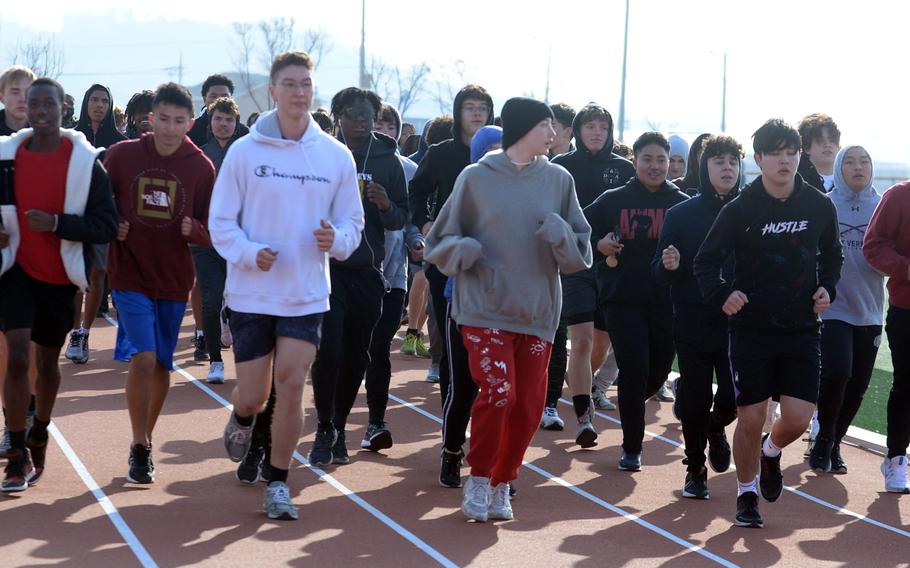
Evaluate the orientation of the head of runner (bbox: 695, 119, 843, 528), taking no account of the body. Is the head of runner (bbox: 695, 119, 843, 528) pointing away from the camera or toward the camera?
toward the camera

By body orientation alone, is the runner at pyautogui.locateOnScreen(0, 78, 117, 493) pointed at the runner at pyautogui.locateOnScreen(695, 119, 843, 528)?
no

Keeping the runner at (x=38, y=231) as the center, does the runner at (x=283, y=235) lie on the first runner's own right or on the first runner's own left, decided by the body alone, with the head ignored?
on the first runner's own left

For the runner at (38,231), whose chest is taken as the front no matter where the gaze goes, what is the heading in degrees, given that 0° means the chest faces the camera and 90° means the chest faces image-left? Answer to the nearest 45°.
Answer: approximately 0°

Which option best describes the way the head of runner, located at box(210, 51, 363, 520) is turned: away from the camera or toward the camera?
toward the camera

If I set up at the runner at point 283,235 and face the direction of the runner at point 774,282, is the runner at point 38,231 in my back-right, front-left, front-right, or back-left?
back-left

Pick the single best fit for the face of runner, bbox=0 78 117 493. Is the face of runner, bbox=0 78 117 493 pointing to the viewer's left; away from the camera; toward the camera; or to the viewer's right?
toward the camera
